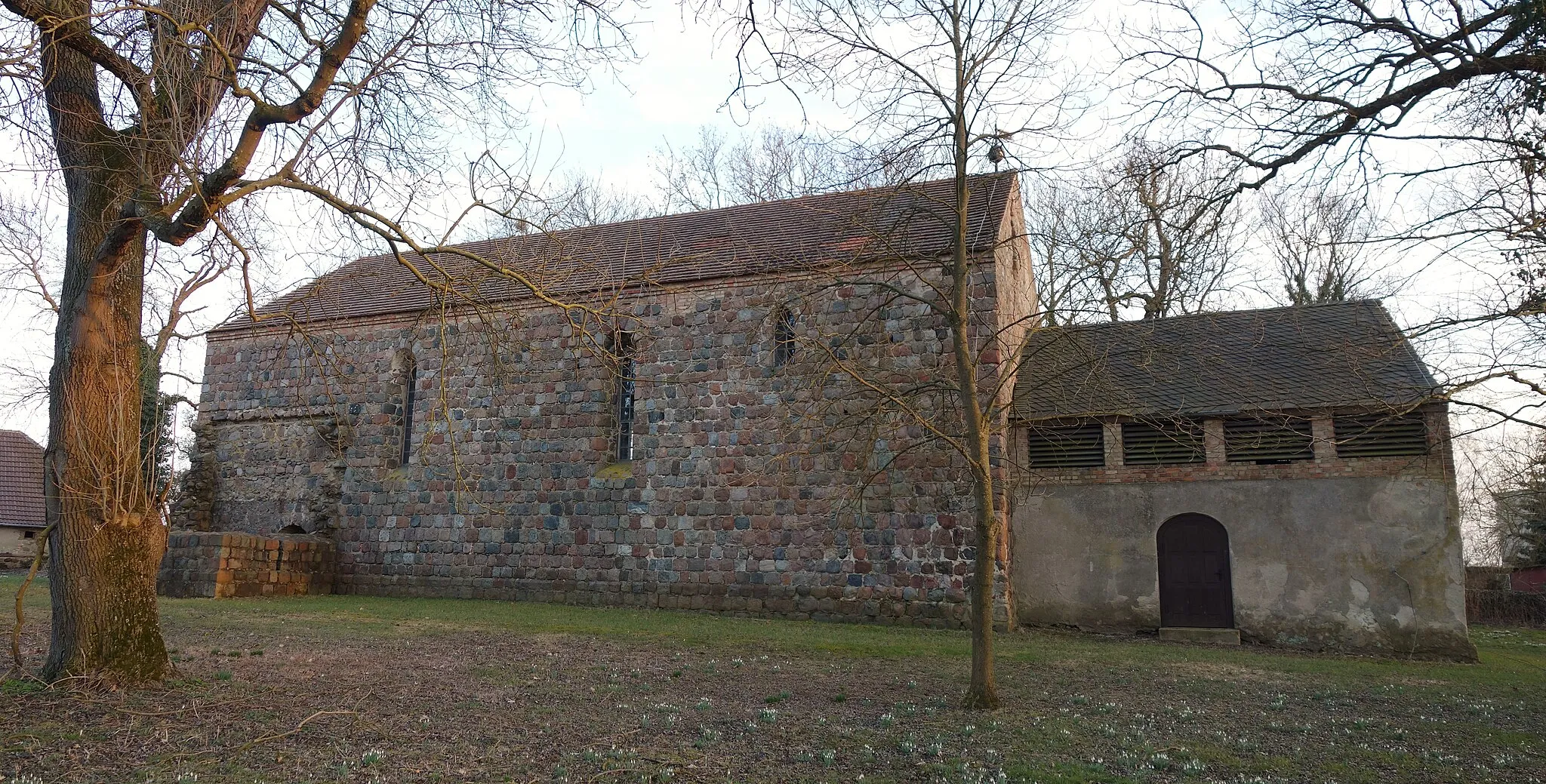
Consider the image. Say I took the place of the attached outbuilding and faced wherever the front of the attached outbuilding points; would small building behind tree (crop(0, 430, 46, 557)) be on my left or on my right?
on my right

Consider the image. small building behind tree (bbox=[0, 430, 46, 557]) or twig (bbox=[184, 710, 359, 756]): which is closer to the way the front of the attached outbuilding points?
the twig

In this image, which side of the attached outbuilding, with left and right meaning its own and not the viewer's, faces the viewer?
front

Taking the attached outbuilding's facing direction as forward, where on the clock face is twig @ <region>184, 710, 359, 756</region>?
The twig is roughly at 1 o'clock from the attached outbuilding.
